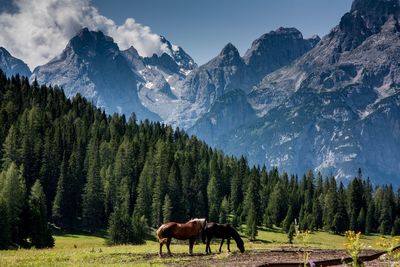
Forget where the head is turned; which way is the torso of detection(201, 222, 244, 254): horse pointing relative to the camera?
to the viewer's right

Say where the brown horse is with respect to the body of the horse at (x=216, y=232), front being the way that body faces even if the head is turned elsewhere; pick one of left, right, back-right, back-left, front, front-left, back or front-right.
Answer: back-right
